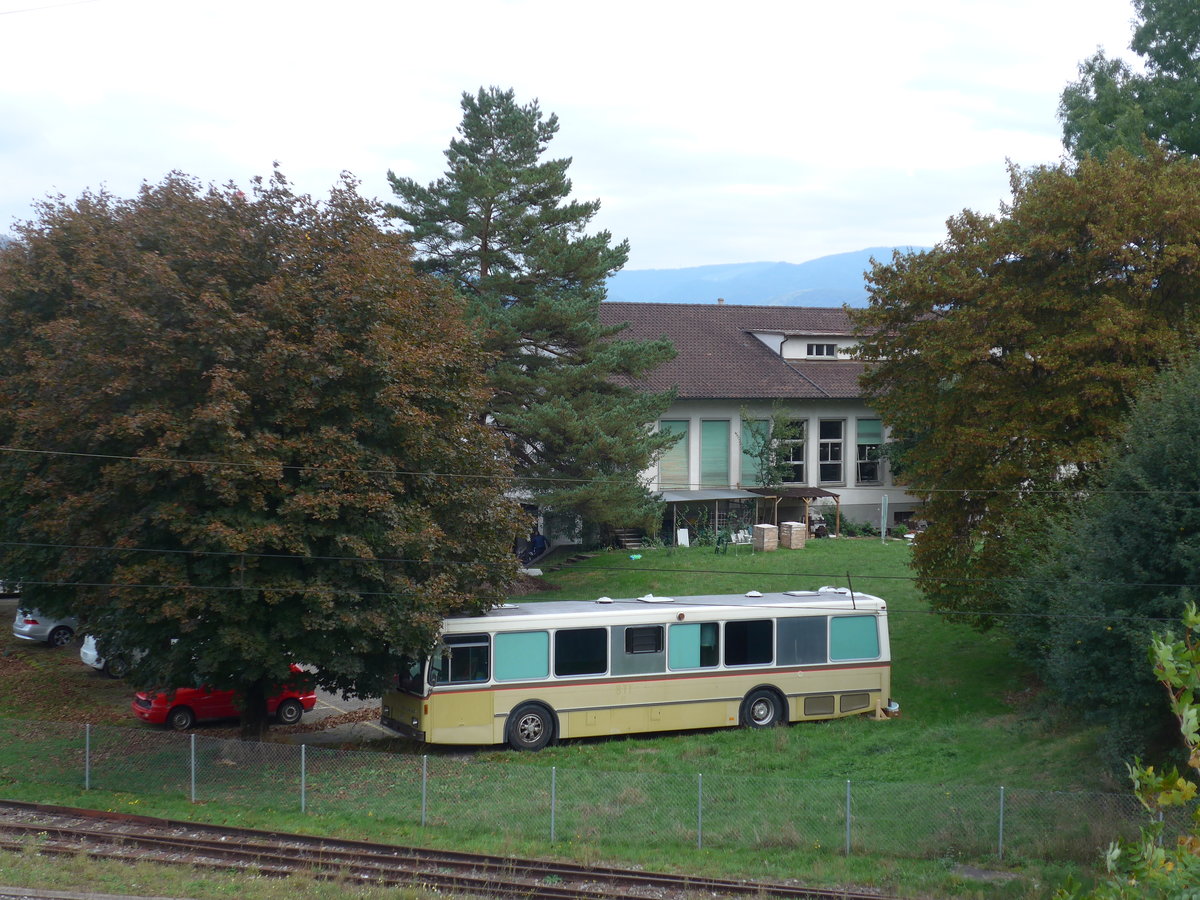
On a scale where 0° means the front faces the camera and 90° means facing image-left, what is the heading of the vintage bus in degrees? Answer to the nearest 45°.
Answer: approximately 45°

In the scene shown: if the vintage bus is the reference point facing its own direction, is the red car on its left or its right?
on its right

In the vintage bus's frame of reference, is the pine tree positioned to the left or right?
on its right

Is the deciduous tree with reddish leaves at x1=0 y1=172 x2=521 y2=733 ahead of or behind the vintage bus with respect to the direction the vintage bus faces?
ahead

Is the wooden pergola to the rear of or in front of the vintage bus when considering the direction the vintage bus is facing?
to the rear
